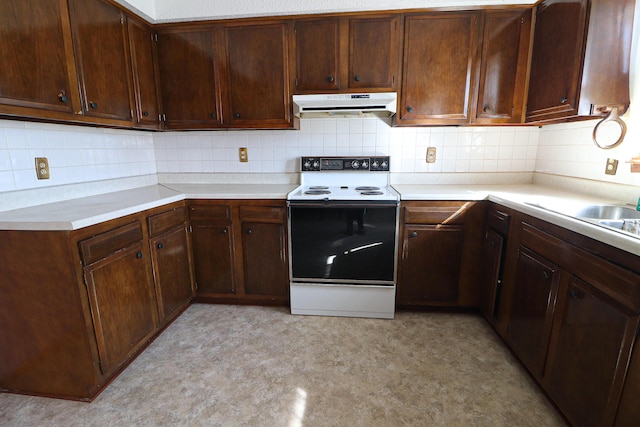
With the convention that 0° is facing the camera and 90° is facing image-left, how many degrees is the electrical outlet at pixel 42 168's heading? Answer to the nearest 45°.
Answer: approximately 315°

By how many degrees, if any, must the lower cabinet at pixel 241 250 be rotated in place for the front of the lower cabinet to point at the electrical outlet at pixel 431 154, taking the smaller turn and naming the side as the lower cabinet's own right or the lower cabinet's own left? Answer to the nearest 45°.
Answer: approximately 90° to the lower cabinet's own left

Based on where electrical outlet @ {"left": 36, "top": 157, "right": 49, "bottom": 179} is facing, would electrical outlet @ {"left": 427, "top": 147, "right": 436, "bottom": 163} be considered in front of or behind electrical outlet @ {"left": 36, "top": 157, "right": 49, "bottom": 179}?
in front

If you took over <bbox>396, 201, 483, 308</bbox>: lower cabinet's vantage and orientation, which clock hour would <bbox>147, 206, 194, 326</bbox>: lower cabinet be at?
<bbox>147, 206, 194, 326</bbox>: lower cabinet is roughly at 2 o'clock from <bbox>396, 201, 483, 308</bbox>: lower cabinet.

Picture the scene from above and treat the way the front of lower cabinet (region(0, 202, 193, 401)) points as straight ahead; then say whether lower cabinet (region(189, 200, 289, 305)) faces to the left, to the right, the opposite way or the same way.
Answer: to the right

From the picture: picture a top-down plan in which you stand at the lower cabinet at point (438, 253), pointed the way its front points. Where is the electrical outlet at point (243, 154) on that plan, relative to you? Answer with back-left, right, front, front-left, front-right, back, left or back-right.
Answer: right

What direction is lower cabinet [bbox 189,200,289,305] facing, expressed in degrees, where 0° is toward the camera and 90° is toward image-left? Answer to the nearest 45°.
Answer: approximately 0°

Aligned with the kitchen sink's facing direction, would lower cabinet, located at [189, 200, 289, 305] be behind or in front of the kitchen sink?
in front

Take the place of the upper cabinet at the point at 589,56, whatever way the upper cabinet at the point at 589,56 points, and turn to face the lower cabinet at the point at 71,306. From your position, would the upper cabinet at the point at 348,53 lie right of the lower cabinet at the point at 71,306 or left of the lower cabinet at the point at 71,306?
right

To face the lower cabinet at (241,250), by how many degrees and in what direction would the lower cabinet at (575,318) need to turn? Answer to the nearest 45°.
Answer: approximately 45° to its right

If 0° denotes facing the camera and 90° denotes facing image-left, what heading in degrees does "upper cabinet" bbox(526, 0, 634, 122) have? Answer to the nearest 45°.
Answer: approximately 45°

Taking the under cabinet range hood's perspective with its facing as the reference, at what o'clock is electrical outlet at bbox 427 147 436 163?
The electrical outlet is roughly at 8 o'clock from the under cabinet range hood.

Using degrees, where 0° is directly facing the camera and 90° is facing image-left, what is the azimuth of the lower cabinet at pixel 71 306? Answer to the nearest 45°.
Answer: approximately 315°

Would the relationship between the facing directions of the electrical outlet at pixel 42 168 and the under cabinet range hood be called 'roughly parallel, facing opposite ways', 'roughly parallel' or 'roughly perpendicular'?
roughly perpendicular
